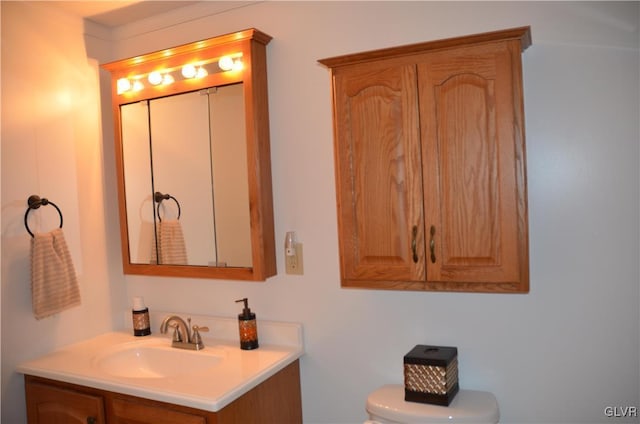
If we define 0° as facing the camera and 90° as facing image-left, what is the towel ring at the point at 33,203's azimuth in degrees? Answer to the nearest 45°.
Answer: approximately 315°

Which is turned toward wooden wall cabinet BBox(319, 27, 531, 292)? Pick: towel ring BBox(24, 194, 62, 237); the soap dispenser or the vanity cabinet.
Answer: the towel ring

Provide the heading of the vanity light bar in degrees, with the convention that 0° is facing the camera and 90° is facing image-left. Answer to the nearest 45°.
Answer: approximately 45°

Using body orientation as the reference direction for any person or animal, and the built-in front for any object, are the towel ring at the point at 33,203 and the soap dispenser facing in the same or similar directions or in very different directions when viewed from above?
very different directions

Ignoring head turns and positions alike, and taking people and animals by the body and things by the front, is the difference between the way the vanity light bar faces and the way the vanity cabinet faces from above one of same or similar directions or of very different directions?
same or similar directions

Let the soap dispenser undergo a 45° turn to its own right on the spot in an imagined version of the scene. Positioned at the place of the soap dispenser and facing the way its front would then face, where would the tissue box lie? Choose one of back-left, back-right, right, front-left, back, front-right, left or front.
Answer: back

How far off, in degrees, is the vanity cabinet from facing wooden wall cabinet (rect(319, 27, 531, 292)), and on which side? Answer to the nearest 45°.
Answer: approximately 90° to its left

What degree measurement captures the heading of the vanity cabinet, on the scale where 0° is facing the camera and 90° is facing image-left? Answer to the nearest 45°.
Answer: approximately 45°

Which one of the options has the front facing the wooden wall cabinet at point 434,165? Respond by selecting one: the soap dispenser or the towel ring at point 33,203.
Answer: the towel ring

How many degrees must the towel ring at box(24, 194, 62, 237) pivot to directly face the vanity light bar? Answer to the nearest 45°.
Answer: approximately 45° to its left
